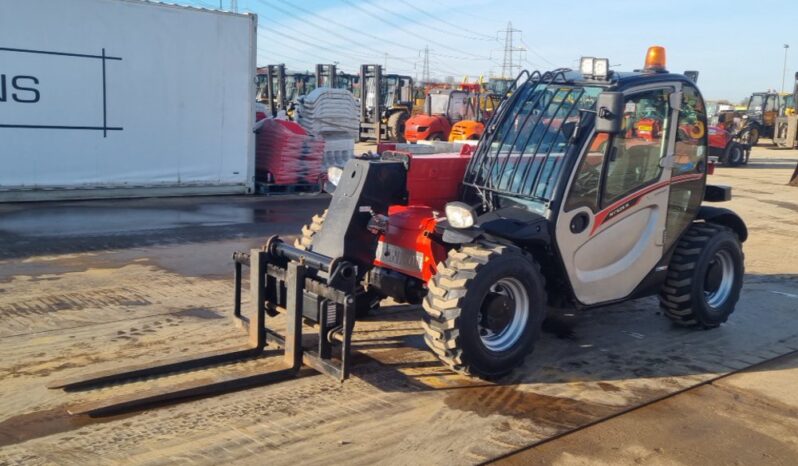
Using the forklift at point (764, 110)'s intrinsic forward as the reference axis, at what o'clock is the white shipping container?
The white shipping container is roughly at 11 o'clock from the forklift.

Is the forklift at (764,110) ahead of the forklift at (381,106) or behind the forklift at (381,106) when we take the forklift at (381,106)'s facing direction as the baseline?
behind

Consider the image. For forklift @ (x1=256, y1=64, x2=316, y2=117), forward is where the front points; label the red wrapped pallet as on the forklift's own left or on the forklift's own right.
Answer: on the forklift's own left

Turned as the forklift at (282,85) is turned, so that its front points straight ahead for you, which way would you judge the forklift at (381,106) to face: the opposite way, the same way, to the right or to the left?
the same way

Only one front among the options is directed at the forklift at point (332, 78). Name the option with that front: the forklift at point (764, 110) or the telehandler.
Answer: the forklift at point (764, 110)

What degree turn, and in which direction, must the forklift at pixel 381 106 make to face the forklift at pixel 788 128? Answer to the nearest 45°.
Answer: approximately 135° to its left

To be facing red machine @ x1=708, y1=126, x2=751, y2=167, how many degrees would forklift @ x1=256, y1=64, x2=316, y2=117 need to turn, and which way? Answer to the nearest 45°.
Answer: approximately 90° to its left

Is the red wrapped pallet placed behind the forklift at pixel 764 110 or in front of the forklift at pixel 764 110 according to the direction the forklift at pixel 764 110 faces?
in front

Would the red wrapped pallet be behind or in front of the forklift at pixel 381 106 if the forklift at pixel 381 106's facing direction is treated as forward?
in front

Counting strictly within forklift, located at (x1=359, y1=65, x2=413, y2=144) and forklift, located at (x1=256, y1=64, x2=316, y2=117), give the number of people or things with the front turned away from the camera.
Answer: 0

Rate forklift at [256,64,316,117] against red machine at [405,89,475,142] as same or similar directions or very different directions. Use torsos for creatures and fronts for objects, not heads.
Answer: same or similar directions

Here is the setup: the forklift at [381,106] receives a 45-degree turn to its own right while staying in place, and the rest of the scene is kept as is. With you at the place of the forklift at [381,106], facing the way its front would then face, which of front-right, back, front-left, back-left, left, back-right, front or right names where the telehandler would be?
left

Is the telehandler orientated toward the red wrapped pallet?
no

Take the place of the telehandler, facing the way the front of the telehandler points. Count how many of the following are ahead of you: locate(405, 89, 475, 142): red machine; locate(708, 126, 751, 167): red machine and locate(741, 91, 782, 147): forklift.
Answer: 0

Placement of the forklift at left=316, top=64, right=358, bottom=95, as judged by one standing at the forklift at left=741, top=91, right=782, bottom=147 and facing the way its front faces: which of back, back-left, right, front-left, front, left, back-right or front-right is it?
front

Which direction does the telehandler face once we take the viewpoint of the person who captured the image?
facing the viewer and to the left of the viewer
